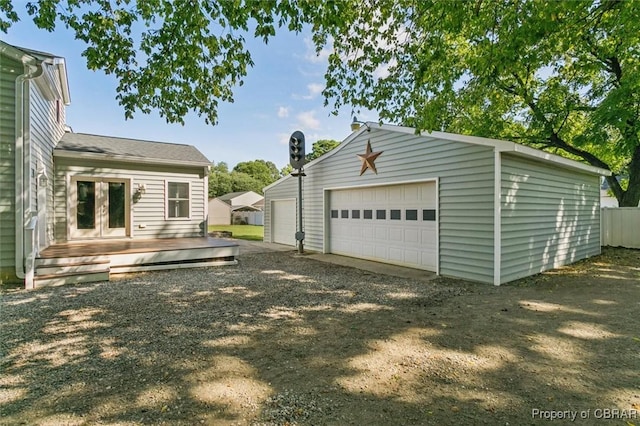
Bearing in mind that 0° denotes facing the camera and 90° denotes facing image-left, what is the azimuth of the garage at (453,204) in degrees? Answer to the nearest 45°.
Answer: approximately 45°

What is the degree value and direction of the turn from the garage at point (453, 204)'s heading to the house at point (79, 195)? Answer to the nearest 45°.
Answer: approximately 45° to its right

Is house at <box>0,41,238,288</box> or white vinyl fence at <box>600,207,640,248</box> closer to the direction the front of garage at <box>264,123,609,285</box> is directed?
the house

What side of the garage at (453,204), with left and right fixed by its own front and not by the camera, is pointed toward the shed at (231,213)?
right

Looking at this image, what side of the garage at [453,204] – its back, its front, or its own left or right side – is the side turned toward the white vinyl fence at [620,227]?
back

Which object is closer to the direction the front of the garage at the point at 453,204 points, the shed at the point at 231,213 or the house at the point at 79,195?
the house

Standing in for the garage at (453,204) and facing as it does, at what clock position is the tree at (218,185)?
The tree is roughly at 3 o'clock from the garage.
